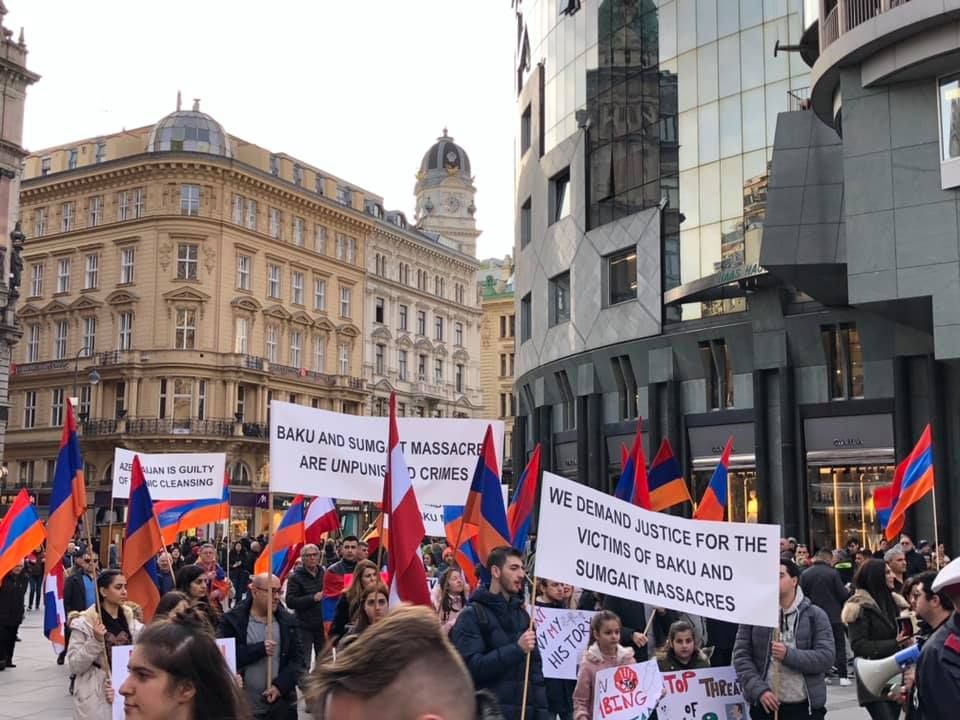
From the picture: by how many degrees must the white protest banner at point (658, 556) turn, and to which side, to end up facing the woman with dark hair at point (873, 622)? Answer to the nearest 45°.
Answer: approximately 135° to its left

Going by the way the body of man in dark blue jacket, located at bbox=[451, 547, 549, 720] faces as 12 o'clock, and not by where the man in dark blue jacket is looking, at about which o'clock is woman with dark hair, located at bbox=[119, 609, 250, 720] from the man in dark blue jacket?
The woman with dark hair is roughly at 2 o'clock from the man in dark blue jacket.

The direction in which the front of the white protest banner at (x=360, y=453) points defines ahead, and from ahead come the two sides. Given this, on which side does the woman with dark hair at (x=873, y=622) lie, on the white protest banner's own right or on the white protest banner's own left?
on the white protest banner's own left

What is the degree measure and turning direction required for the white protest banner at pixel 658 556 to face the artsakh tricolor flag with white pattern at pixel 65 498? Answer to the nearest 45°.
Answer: approximately 90° to its right

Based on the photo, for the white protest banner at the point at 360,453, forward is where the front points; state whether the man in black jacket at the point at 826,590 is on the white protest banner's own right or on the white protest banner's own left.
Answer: on the white protest banner's own left

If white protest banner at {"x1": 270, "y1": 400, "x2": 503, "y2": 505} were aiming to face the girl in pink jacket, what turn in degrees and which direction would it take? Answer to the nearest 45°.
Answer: approximately 45° to its left
